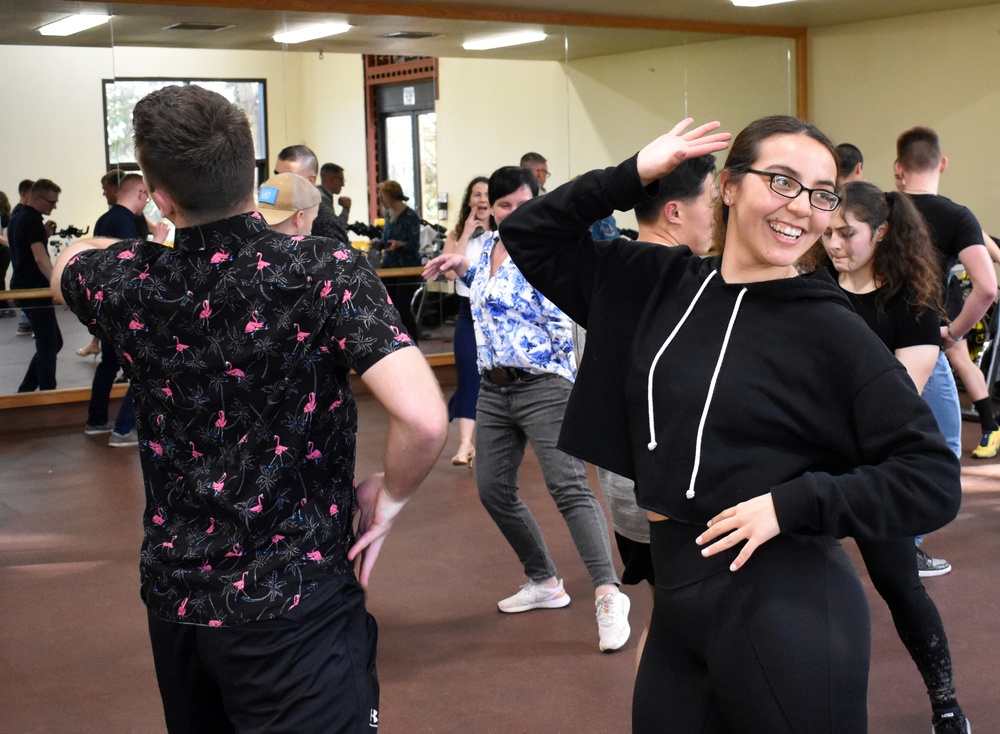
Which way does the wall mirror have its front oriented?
toward the camera

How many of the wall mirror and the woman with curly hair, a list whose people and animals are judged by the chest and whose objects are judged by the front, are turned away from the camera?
0

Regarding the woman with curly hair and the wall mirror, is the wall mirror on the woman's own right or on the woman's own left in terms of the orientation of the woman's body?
on the woman's own right

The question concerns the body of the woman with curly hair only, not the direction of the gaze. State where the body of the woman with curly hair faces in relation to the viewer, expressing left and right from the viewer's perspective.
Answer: facing the viewer and to the left of the viewer

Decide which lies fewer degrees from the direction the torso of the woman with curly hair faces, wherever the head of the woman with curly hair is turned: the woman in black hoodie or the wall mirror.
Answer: the woman in black hoodie

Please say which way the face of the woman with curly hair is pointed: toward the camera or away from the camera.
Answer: toward the camera

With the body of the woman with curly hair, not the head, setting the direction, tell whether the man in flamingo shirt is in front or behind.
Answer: in front

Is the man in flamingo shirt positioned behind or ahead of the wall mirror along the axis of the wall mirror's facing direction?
ahead

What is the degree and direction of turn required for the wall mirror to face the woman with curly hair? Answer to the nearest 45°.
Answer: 0° — it already faces them

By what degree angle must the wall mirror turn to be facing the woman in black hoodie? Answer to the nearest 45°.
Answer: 0° — it already faces them
